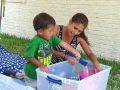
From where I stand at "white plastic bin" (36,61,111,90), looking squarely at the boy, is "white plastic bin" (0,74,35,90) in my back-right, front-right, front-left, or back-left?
front-left

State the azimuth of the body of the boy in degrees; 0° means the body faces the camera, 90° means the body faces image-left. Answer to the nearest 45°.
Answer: approximately 315°

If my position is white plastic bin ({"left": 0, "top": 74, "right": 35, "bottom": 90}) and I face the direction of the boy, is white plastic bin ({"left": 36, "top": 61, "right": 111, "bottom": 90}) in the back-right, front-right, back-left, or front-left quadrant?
front-right

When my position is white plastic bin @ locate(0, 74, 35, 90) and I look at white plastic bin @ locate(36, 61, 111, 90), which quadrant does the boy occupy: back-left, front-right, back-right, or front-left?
front-left

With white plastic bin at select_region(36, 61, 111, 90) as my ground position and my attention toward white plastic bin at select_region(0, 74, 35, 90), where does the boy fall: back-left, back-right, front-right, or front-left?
front-right
